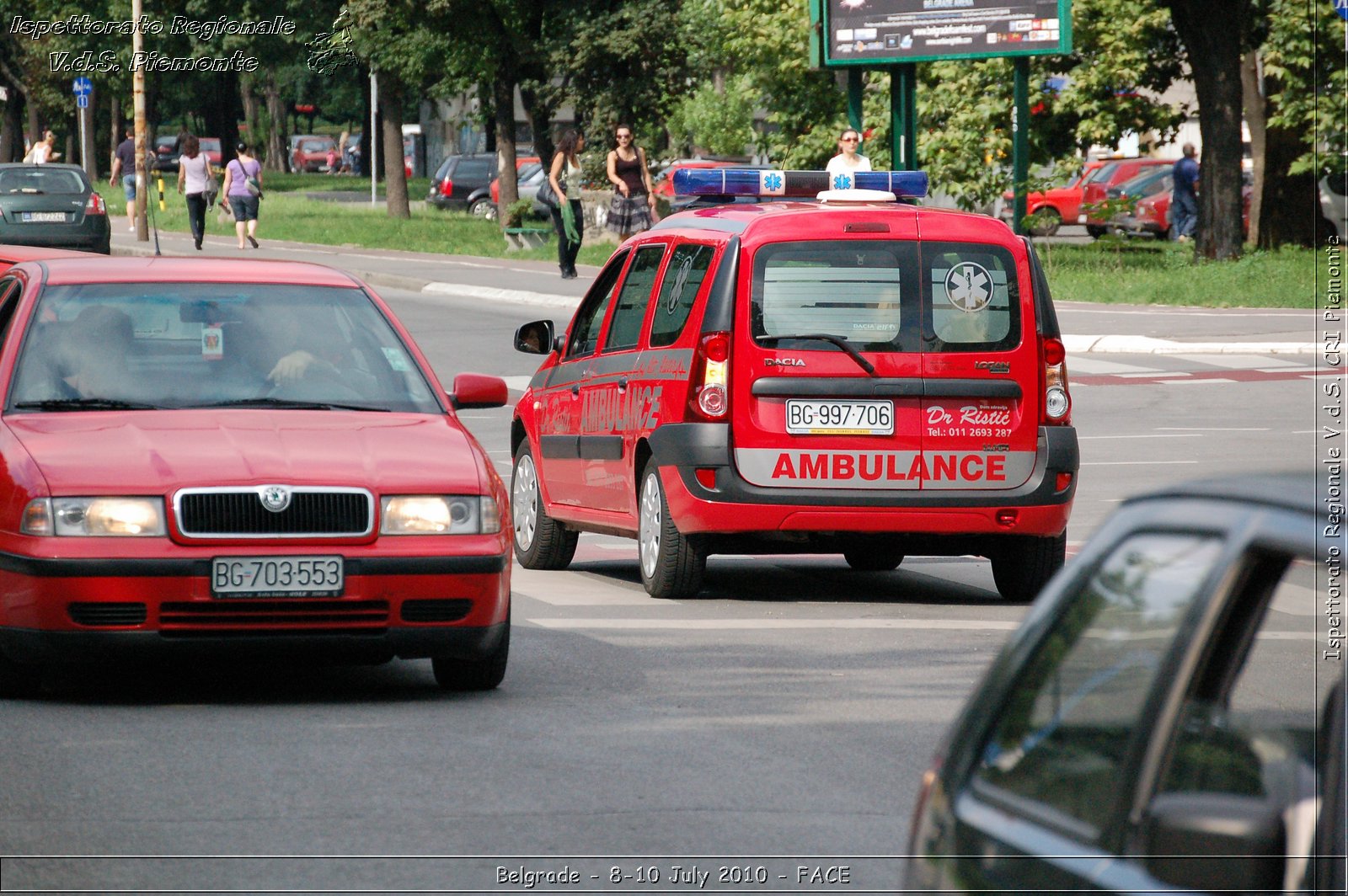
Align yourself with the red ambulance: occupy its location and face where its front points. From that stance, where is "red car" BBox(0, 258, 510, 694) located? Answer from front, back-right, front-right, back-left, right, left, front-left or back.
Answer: left

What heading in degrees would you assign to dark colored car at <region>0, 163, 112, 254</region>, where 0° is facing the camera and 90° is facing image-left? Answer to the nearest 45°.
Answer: approximately 180°

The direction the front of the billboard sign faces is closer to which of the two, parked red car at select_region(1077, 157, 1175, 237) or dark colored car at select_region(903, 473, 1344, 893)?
the dark colored car

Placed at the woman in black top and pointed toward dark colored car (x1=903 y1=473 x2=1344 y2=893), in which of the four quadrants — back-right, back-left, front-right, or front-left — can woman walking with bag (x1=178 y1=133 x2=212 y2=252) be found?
back-right

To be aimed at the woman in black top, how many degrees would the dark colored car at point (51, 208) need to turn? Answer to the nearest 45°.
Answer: approximately 135° to its right

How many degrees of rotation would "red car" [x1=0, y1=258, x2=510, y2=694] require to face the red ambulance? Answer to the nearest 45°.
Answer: approximately 135° to its left
